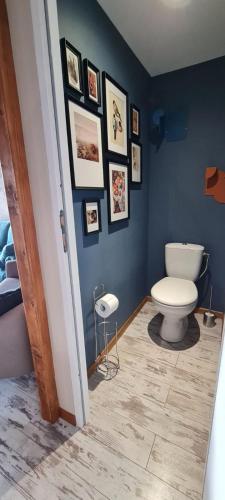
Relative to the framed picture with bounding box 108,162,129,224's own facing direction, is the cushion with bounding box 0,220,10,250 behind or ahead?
behind

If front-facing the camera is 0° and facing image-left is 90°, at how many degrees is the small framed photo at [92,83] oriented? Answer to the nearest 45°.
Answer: approximately 315°

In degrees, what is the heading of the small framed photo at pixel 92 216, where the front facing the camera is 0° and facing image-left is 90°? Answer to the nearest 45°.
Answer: approximately 315°

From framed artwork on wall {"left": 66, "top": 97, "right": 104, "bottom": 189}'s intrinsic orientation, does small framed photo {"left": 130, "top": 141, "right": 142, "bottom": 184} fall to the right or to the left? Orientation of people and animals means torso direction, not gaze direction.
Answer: on its left

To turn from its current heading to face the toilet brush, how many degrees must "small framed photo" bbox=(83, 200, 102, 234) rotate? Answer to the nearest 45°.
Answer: approximately 45° to its left
